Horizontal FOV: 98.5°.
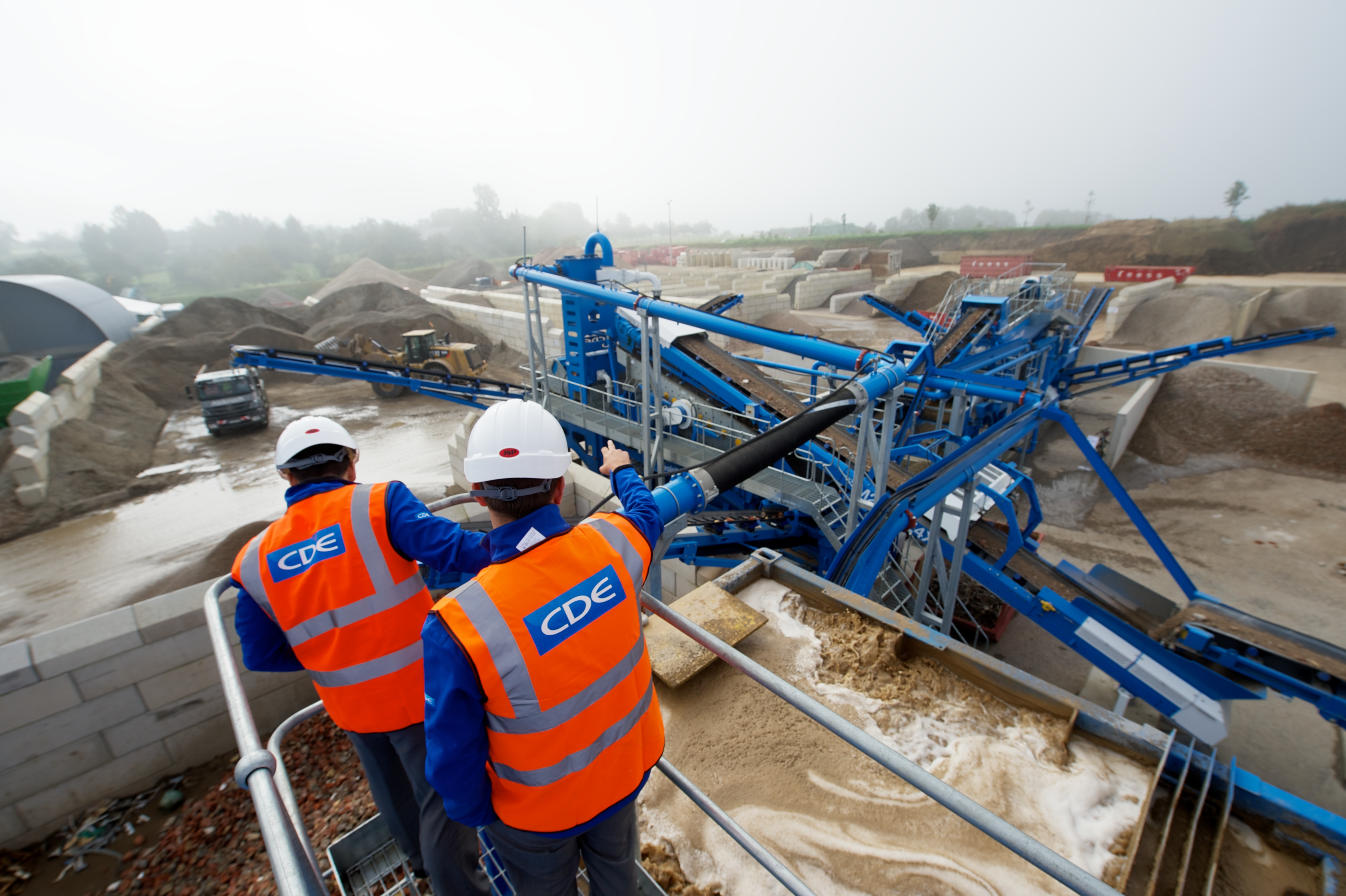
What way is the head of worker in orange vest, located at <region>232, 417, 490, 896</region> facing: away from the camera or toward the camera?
away from the camera

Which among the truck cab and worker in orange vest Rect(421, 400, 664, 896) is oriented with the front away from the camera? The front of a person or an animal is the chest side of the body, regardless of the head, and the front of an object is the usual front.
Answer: the worker in orange vest

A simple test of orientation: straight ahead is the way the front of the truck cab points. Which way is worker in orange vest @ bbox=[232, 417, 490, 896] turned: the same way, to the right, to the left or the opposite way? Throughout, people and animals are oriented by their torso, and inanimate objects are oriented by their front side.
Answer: the opposite way

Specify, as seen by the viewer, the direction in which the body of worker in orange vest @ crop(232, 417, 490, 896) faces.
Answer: away from the camera

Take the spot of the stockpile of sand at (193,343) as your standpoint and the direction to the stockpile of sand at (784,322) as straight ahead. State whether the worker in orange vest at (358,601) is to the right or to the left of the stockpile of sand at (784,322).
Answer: right

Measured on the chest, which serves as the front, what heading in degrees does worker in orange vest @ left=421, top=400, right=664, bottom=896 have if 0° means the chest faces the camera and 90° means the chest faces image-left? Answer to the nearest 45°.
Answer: approximately 180°

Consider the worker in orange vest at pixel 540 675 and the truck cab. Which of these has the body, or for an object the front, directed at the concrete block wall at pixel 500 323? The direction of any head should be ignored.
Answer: the worker in orange vest

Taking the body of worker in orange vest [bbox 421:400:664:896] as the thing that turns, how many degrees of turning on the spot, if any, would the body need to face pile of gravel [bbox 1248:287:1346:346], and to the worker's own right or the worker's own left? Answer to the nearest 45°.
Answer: approximately 45° to the worker's own right

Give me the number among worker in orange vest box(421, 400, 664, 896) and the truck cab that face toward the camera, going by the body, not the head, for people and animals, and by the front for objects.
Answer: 1

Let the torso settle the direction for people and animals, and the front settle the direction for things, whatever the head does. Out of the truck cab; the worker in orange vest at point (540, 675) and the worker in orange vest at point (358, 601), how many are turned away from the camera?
2

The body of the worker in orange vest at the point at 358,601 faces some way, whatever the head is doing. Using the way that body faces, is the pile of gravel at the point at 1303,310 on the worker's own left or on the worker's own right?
on the worker's own right

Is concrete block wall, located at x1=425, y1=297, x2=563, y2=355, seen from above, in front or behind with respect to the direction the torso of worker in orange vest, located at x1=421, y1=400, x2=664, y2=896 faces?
in front

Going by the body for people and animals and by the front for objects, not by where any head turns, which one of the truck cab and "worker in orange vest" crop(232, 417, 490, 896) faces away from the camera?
the worker in orange vest

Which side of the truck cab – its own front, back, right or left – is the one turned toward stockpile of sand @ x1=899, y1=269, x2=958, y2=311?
left

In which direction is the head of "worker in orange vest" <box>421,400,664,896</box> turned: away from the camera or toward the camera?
away from the camera

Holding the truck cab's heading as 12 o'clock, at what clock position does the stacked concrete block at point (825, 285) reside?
The stacked concrete block is roughly at 9 o'clock from the truck cab.

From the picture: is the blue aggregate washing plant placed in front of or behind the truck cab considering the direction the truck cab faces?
in front
